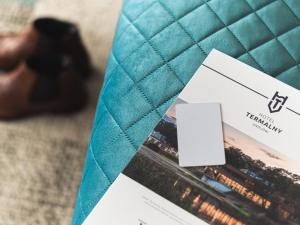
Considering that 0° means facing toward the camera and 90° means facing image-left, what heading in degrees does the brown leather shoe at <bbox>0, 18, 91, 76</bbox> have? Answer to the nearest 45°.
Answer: approximately 90°

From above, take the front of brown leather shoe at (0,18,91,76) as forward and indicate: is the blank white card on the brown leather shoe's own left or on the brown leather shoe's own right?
on the brown leather shoe's own left

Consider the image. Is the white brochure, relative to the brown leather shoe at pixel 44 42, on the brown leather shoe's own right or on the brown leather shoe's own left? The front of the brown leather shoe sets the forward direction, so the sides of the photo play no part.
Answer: on the brown leather shoe's own left
